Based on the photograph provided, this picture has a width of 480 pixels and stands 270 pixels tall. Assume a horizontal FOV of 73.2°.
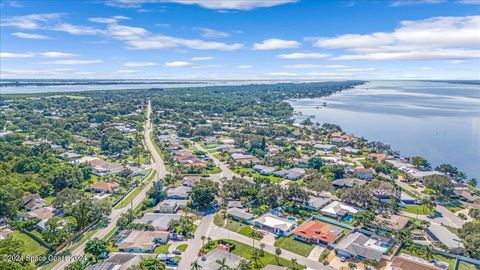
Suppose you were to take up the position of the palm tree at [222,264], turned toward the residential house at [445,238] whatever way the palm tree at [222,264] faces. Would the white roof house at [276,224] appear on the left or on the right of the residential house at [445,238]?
left

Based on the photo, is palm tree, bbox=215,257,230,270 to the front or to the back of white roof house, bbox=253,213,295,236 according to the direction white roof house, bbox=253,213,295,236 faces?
to the front

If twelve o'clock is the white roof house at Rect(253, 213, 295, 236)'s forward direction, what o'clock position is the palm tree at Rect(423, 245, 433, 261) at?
The palm tree is roughly at 8 o'clock from the white roof house.

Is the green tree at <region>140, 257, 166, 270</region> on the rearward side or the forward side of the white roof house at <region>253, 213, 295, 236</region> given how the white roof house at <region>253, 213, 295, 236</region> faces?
on the forward side

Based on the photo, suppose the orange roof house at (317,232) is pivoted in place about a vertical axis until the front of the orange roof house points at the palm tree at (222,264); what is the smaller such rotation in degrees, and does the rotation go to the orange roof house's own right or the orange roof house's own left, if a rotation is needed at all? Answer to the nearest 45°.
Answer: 0° — it already faces it

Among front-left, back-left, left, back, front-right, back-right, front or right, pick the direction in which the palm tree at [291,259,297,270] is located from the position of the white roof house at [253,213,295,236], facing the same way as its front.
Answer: front-left

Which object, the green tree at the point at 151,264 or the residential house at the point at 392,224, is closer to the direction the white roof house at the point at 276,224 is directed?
the green tree

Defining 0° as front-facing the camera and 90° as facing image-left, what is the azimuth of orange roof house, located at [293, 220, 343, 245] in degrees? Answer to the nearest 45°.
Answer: approximately 45°

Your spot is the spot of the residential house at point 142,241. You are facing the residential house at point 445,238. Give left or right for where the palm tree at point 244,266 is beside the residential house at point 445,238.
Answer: right

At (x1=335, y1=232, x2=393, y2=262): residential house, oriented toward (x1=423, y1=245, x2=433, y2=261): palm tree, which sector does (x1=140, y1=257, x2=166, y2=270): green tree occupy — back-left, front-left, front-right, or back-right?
back-right

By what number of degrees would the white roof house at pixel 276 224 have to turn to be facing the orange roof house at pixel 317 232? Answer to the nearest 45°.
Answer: approximately 135° to its left

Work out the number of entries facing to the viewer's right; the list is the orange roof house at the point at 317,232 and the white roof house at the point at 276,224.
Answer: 0

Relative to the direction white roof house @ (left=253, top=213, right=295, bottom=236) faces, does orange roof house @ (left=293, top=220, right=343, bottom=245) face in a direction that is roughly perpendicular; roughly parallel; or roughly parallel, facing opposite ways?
roughly parallel

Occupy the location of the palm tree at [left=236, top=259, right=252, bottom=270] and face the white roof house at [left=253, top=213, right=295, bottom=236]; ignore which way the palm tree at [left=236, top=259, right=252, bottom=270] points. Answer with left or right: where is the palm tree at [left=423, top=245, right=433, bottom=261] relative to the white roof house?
right
